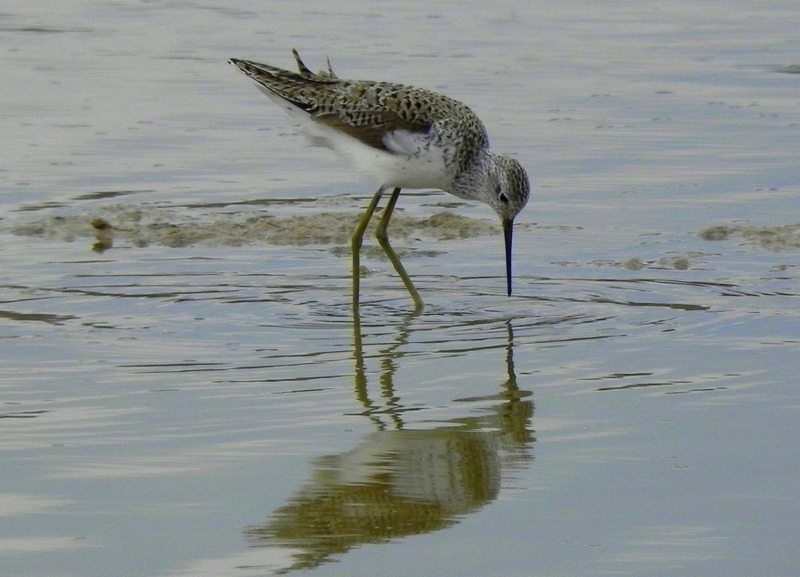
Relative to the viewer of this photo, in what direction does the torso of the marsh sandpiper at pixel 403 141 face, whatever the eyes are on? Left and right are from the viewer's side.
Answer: facing to the right of the viewer
